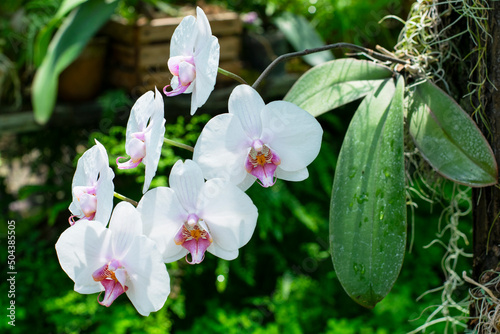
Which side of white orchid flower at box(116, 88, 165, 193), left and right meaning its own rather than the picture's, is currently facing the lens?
left

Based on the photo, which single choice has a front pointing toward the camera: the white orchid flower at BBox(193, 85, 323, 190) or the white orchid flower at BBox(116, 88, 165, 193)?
the white orchid flower at BBox(193, 85, 323, 190)

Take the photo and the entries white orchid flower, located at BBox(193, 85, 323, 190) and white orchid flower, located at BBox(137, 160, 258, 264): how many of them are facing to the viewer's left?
0

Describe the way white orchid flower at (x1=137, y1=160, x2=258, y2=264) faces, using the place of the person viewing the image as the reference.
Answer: facing the viewer

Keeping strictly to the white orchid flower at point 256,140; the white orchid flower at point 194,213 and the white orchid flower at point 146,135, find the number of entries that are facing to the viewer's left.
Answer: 1

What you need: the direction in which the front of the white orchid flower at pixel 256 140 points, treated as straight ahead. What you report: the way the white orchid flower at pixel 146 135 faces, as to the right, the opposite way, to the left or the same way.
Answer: to the right

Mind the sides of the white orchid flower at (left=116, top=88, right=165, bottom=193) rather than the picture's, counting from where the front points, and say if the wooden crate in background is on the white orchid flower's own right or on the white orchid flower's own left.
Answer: on the white orchid flower's own right

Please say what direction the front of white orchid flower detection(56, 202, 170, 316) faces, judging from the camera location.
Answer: facing the viewer and to the left of the viewer

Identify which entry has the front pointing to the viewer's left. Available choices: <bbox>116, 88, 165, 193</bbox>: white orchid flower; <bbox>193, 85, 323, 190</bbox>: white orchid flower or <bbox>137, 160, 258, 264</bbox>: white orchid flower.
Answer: <bbox>116, 88, 165, 193</bbox>: white orchid flower

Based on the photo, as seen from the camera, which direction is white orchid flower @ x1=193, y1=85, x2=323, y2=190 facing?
toward the camera

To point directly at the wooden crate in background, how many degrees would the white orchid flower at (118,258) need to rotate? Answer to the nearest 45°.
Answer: approximately 135° to its right

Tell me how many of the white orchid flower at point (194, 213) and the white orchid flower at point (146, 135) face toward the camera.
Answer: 1
